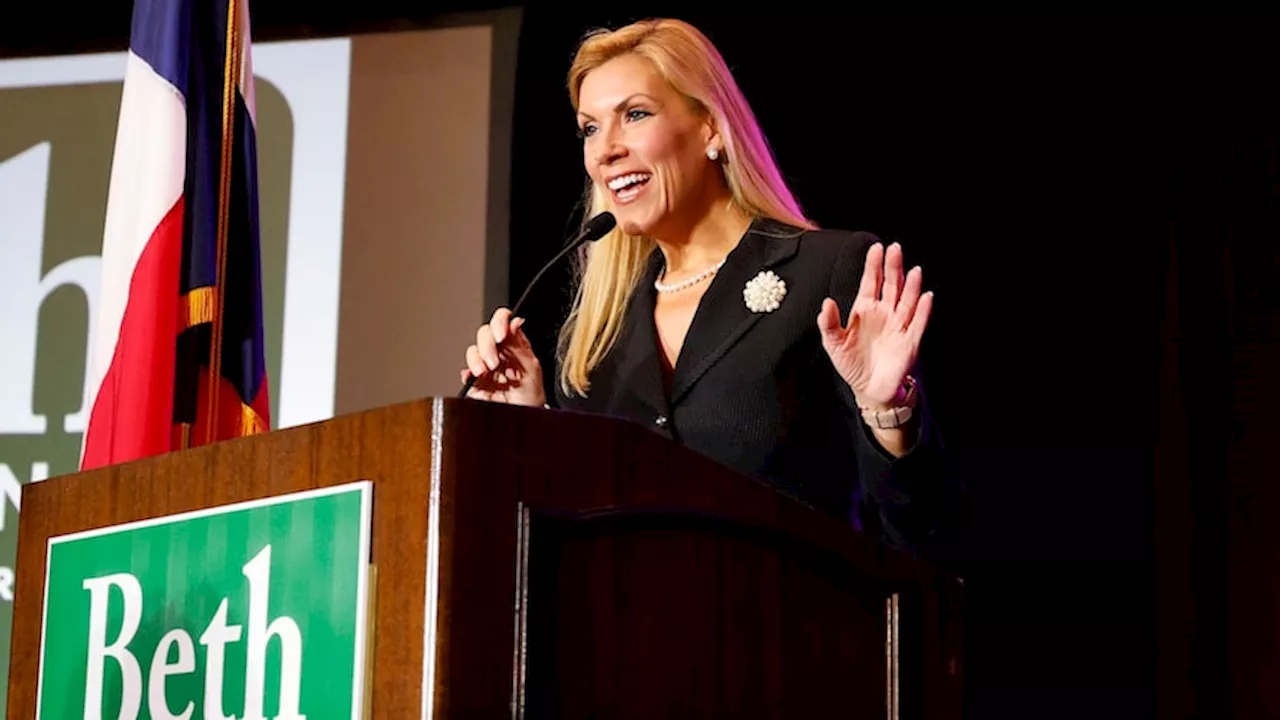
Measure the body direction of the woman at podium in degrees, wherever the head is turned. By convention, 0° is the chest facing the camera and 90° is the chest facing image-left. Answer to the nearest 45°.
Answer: approximately 45°

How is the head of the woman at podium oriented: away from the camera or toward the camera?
toward the camera

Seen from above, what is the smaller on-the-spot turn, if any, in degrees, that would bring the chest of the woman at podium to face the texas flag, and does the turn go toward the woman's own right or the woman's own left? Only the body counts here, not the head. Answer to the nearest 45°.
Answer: approximately 90° to the woman's own right

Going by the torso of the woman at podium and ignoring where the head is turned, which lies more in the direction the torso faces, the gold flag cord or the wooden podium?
the wooden podium

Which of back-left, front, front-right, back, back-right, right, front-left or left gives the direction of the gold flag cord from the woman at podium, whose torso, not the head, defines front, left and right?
right

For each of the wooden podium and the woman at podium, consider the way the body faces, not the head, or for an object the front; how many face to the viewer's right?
0

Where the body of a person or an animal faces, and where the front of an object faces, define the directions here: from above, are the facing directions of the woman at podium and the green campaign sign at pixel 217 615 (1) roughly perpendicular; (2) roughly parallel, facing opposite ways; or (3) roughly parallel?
roughly parallel

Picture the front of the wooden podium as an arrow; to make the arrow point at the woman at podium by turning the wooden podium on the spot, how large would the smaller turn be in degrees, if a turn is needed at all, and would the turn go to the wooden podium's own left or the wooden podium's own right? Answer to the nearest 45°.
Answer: approximately 135° to the wooden podium's own right

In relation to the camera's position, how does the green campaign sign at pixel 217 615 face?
facing the viewer and to the left of the viewer

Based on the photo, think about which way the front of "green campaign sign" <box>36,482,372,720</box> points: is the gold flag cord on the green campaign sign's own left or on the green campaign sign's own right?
on the green campaign sign's own right
